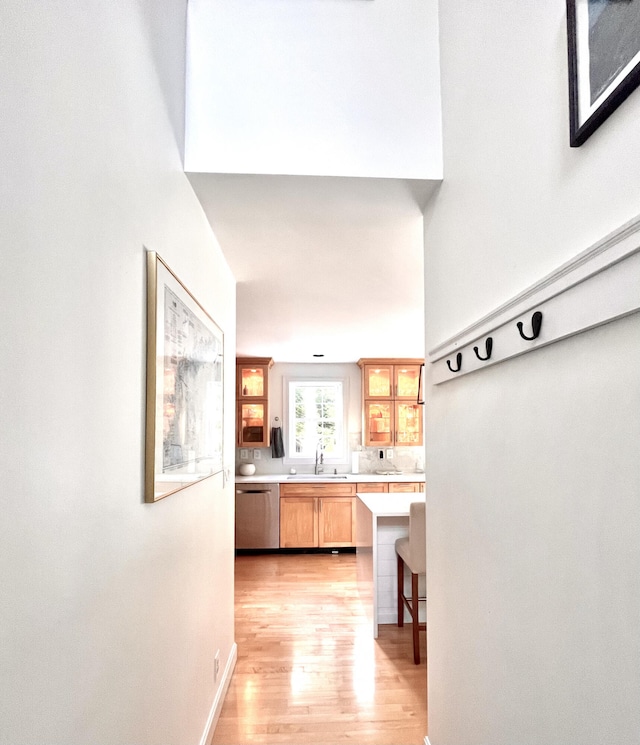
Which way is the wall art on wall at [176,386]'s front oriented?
to the viewer's right

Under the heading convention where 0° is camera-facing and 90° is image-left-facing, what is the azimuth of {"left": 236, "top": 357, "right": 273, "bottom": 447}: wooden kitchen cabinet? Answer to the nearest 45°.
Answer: approximately 0°

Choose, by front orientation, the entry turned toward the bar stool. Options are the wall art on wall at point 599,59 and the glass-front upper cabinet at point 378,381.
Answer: the glass-front upper cabinet

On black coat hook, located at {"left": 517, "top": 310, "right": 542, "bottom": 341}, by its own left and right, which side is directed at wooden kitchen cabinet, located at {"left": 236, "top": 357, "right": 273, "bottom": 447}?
right

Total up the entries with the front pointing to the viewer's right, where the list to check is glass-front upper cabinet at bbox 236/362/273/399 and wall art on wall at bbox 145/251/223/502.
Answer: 1

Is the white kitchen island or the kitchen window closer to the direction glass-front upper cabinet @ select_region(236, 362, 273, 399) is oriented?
the white kitchen island

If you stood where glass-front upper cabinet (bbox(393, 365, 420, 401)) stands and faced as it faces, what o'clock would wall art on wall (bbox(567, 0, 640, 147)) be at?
The wall art on wall is roughly at 12 o'clock from the glass-front upper cabinet.

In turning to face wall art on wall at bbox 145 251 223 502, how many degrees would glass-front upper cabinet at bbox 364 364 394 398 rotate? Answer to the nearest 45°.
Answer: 0° — it already faces it
